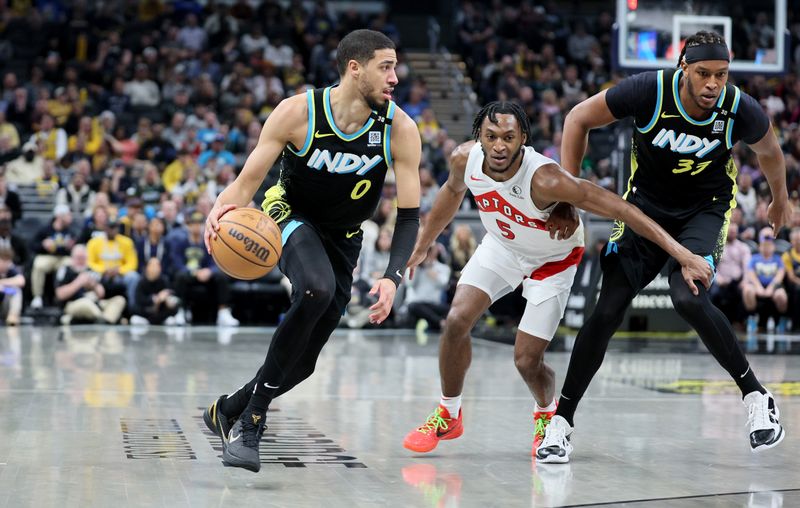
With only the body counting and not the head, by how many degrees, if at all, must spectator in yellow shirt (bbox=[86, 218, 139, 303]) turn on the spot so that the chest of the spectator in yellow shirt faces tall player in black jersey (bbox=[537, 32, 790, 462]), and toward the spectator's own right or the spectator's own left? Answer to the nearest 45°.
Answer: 0° — they already face them

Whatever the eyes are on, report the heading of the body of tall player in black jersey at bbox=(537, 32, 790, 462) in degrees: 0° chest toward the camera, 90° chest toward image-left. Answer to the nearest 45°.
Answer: approximately 0°

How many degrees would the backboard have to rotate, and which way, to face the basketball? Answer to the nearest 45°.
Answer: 0° — it already faces it

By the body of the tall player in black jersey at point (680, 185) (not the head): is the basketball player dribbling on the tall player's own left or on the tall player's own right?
on the tall player's own right

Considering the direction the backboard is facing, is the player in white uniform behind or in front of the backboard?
in front

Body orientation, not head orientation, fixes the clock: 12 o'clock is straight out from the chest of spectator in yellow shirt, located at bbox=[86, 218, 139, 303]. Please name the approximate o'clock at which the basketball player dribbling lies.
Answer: The basketball player dribbling is roughly at 12 o'clock from the spectator in yellow shirt.

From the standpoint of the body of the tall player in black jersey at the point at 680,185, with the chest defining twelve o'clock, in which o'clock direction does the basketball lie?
The basketball is roughly at 2 o'clock from the tall player in black jersey.

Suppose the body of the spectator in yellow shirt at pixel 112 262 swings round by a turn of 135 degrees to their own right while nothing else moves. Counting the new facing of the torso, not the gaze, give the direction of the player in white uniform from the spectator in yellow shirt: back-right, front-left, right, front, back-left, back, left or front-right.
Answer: back-left

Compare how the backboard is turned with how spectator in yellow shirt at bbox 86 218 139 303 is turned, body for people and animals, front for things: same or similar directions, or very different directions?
same or similar directions

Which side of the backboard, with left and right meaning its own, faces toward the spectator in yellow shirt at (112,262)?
right

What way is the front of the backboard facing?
toward the camera

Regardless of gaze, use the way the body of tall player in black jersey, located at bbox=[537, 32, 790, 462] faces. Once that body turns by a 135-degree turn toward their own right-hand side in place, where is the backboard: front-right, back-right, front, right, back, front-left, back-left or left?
front-right

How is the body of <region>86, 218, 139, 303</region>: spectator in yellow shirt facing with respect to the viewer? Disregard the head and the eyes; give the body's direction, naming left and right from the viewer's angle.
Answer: facing the viewer

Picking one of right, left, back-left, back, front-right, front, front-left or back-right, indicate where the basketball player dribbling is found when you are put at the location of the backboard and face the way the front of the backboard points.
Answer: front

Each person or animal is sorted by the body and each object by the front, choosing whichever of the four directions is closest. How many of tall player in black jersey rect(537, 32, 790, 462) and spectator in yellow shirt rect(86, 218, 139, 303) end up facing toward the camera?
2
